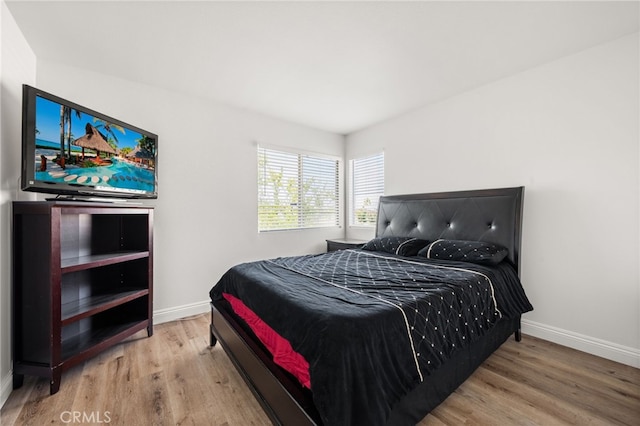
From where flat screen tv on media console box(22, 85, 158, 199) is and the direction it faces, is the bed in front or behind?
in front

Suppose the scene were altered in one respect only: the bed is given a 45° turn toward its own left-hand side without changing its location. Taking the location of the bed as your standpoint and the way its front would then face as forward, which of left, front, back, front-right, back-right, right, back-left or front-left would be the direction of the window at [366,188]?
back

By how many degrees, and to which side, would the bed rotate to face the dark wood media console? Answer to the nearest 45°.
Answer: approximately 45° to its right

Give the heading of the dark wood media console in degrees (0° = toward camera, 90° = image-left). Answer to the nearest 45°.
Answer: approximately 315°

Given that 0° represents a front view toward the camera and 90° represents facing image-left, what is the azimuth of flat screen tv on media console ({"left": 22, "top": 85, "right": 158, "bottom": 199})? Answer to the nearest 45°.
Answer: approximately 315°

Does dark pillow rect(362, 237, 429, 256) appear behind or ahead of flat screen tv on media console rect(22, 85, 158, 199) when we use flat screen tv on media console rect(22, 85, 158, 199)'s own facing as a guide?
ahead

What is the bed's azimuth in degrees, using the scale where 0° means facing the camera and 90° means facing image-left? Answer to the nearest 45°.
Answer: approximately 45°
